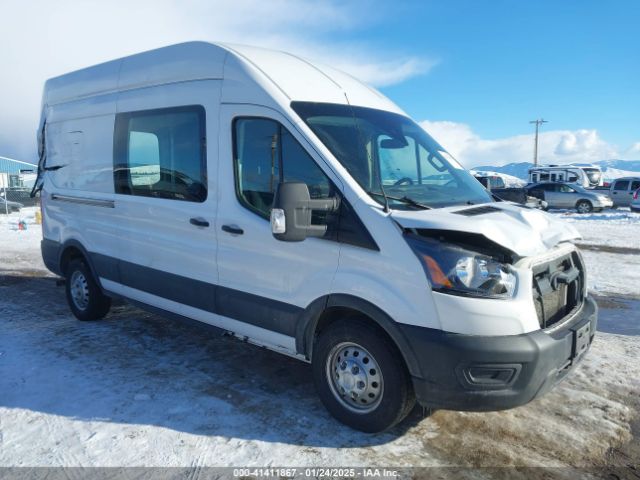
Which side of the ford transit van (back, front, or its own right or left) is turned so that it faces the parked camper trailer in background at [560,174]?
left

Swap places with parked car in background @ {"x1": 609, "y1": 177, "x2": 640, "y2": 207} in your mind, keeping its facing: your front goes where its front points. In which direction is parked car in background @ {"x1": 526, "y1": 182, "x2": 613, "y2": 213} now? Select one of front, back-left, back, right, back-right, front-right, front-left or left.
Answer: back-right

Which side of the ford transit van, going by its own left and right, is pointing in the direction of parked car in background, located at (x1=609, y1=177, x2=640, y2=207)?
left

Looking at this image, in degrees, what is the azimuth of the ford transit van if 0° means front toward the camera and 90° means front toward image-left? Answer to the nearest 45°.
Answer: approximately 315°

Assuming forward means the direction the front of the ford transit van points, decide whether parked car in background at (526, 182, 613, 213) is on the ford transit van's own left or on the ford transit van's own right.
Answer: on the ford transit van's own left
